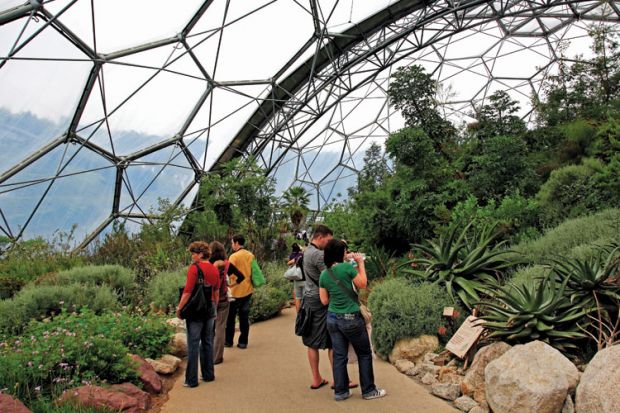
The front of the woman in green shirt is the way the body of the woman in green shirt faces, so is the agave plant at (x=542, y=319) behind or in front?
in front

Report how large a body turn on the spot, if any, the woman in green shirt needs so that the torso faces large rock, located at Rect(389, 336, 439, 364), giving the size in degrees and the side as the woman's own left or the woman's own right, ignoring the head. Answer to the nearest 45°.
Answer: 0° — they already face it

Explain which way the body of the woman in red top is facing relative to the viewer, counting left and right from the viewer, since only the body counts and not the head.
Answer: facing away from the viewer and to the left of the viewer

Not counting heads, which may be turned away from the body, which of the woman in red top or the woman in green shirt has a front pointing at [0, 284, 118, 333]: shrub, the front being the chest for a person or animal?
the woman in red top

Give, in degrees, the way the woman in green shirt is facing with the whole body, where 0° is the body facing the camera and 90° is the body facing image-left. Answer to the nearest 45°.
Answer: approximately 225°

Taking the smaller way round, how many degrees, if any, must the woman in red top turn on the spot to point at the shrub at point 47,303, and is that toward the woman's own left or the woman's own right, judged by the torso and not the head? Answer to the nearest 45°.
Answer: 0° — they already face it

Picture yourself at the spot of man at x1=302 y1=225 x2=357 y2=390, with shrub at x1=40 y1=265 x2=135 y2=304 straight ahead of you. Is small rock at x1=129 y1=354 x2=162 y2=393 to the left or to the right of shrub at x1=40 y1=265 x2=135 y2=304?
left

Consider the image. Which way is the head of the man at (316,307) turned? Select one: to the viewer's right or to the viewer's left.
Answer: to the viewer's right

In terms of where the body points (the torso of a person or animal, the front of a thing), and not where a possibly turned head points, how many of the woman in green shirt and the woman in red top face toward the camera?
0

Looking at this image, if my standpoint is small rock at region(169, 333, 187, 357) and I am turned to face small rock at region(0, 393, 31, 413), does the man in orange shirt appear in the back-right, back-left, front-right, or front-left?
back-left

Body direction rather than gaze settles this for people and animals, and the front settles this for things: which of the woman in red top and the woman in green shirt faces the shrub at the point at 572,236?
the woman in green shirt

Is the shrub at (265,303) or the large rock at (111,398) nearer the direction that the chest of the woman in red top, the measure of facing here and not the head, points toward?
the shrub

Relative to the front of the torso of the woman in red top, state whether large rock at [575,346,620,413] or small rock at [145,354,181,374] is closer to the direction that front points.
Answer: the small rock

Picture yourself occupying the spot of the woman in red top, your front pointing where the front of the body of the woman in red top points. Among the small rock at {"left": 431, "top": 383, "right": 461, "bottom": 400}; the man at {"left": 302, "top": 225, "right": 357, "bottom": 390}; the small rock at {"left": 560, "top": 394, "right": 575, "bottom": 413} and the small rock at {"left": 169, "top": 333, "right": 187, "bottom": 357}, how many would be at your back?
3

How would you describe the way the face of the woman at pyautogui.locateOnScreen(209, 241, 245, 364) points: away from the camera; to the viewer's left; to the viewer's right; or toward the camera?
away from the camera

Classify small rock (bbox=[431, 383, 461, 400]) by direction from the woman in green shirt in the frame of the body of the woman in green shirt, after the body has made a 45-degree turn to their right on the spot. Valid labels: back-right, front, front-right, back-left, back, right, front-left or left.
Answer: front

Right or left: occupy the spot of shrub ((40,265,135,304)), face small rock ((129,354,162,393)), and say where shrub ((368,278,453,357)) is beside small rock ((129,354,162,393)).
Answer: left
